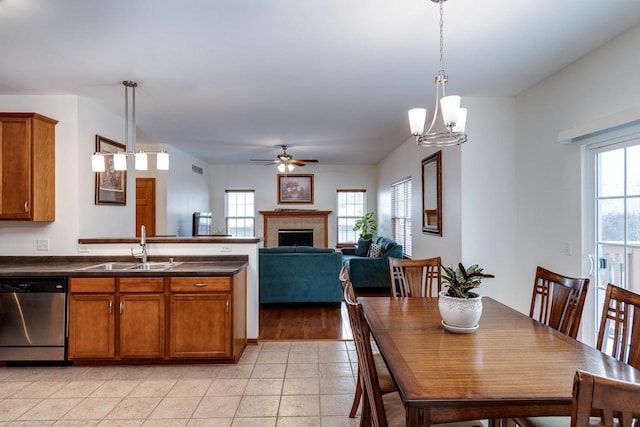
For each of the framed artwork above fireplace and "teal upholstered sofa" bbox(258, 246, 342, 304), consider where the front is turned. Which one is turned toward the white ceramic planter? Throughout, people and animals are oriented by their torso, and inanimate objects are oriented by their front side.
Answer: the framed artwork above fireplace

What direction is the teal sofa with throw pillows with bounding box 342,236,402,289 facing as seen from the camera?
to the viewer's left

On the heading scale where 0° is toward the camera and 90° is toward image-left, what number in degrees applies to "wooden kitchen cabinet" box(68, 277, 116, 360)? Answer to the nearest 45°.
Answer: approximately 0°

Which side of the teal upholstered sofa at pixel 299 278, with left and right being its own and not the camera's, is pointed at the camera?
back

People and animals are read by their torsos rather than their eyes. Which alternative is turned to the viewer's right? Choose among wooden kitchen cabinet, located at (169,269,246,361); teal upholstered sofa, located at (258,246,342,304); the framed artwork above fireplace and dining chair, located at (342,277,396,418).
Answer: the dining chair

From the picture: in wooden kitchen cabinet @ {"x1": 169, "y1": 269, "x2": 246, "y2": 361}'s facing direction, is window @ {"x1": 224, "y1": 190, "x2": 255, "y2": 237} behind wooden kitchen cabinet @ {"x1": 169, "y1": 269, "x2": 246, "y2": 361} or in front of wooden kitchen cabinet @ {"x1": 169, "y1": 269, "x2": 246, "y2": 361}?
behind

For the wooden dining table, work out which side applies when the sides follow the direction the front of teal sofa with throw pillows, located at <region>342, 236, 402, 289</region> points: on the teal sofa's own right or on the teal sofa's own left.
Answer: on the teal sofa's own left

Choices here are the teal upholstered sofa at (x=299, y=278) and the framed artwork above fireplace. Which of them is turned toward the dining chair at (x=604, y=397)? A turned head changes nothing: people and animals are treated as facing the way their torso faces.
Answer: the framed artwork above fireplace
